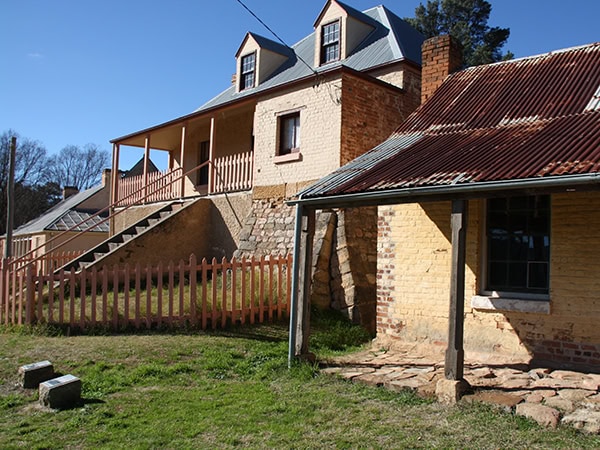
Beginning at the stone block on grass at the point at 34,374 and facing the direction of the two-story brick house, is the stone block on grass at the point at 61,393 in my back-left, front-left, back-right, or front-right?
back-right

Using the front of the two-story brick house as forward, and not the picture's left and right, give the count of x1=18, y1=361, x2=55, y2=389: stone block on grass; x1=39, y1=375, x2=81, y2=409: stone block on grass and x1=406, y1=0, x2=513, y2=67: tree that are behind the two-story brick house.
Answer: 1

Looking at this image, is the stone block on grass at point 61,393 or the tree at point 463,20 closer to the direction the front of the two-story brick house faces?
the stone block on grass

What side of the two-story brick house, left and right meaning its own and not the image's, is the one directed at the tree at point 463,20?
back

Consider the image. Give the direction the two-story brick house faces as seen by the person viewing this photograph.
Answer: facing the viewer and to the left of the viewer

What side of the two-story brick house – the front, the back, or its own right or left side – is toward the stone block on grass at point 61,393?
front

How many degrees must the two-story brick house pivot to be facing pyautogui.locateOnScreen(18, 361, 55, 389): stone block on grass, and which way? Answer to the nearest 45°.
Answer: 0° — it already faces it
